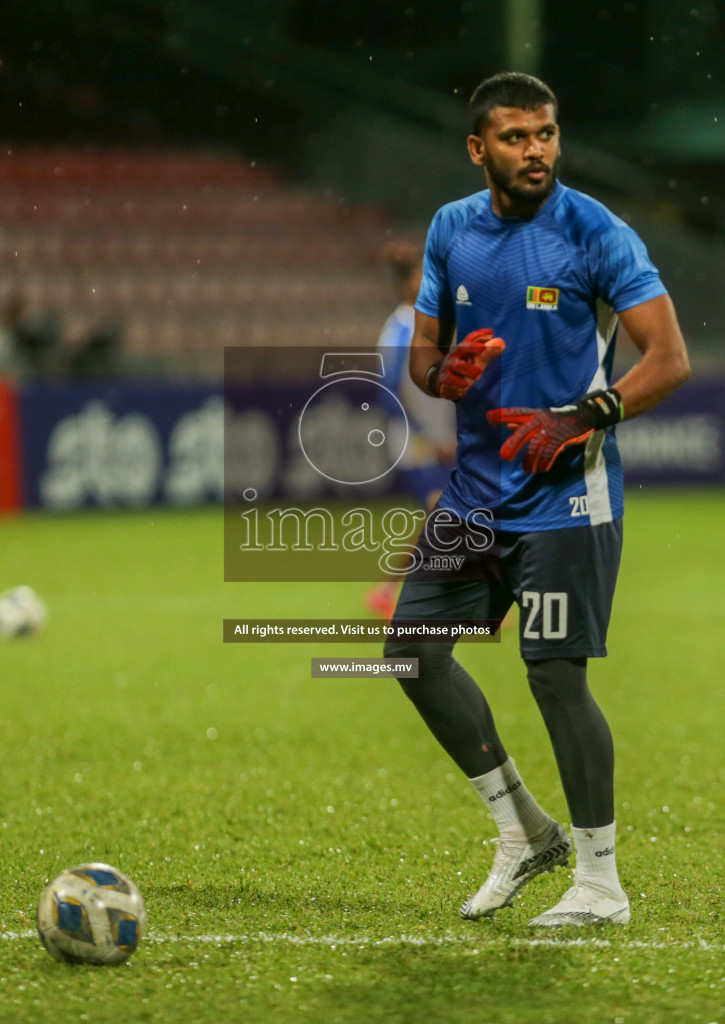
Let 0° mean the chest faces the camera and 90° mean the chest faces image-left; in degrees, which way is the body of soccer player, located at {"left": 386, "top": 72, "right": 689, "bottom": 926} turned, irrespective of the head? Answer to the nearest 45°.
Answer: approximately 45°

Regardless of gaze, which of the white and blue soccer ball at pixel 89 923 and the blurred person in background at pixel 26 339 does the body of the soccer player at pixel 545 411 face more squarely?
the white and blue soccer ball

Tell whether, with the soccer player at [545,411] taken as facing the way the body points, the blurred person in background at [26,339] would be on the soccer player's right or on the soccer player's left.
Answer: on the soccer player's right

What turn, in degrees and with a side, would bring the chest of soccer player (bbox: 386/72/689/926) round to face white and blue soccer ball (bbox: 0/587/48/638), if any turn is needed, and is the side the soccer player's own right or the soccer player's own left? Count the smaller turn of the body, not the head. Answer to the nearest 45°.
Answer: approximately 90° to the soccer player's own right

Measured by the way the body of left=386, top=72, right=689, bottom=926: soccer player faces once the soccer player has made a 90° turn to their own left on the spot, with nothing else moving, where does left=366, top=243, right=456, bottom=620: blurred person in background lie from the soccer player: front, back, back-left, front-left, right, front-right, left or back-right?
back-left
